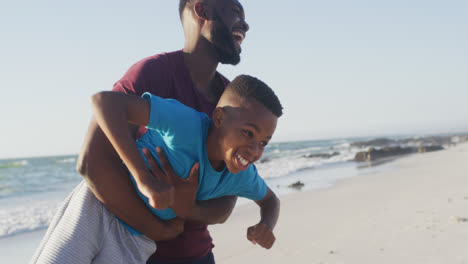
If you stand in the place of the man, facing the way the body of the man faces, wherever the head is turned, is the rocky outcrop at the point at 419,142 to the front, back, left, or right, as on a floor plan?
left

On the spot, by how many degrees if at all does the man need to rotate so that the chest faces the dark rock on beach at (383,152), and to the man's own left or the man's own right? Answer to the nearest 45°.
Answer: approximately 90° to the man's own left

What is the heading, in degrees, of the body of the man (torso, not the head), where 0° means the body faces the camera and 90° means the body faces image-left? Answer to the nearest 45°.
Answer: approximately 315°

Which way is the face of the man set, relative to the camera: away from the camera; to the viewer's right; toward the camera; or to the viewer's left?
to the viewer's right
